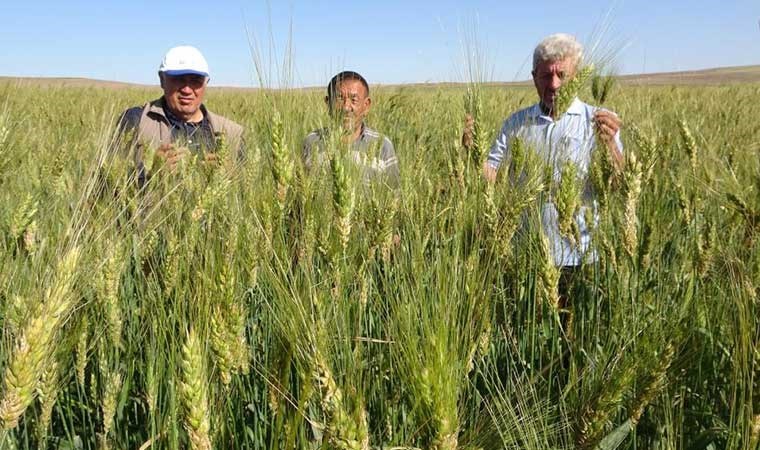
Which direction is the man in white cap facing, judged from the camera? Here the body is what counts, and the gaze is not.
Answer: toward the camera

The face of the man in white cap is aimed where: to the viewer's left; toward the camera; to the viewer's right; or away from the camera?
toward the camera
